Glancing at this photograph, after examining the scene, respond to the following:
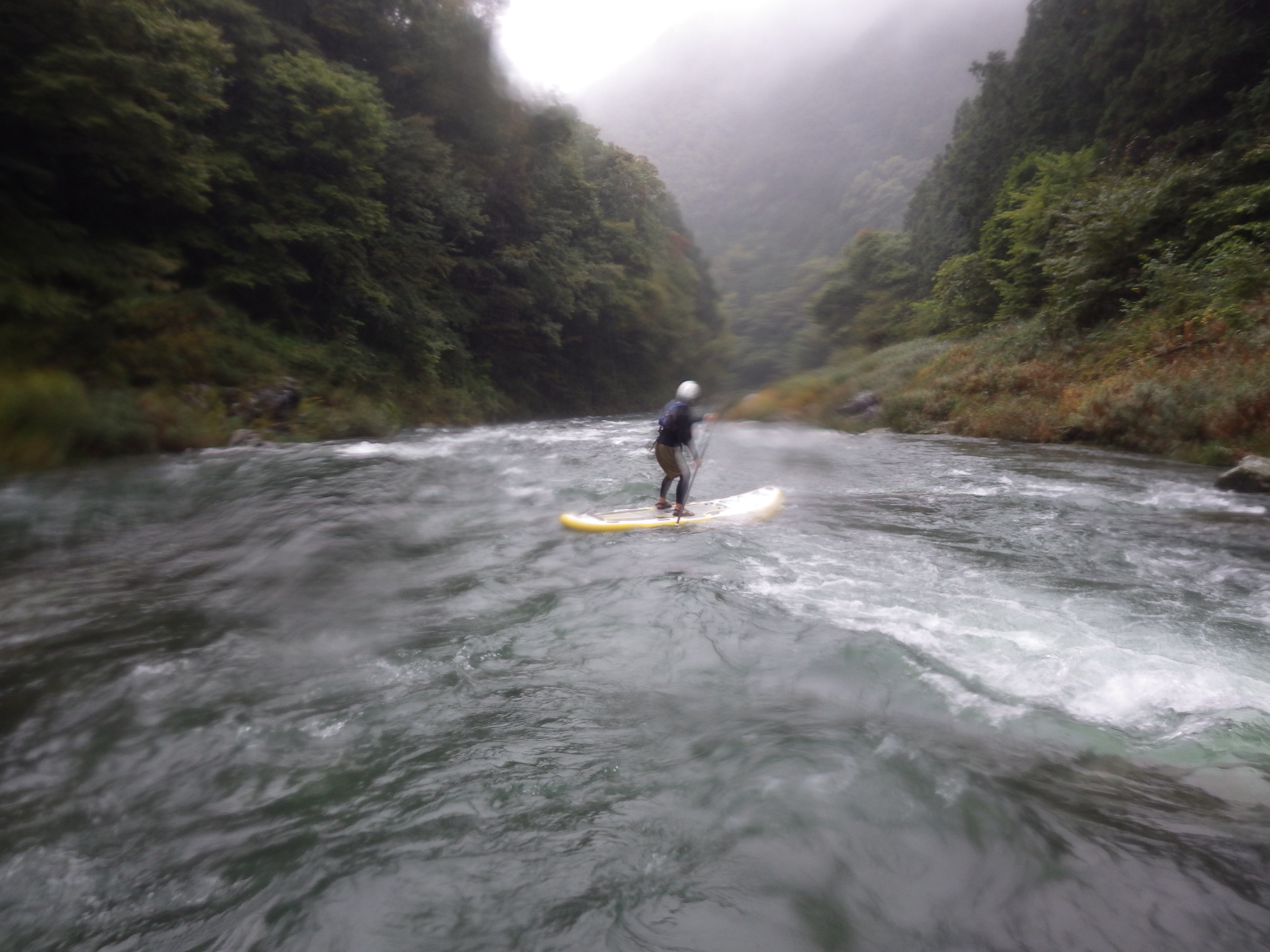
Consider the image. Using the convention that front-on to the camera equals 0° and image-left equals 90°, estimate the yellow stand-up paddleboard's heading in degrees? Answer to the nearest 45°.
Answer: approximately 270°

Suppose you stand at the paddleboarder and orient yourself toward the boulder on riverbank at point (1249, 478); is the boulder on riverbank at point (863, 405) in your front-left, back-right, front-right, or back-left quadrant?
front-left

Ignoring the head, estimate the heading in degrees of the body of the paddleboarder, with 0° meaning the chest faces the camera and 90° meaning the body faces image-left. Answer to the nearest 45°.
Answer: approximately 270°

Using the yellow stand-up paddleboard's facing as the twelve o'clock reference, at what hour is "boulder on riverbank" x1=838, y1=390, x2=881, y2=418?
The boulder on riverbank is roughly at 10 o'clock from the yellow stand-up paddleboard.

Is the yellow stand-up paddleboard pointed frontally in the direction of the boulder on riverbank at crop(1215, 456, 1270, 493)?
yes
